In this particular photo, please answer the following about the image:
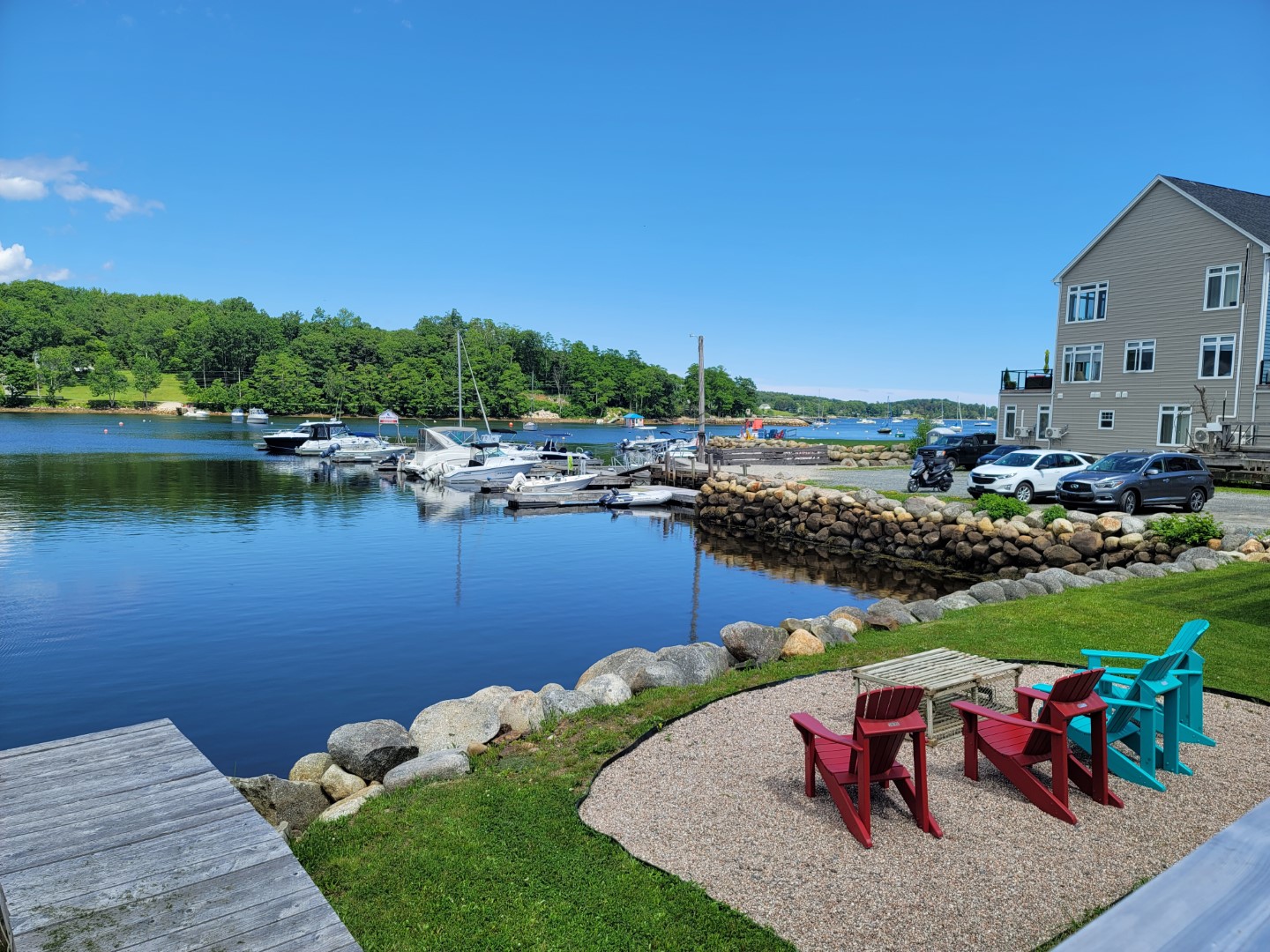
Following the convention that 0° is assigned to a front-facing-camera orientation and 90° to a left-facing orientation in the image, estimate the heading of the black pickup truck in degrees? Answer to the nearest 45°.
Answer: approximately 45°

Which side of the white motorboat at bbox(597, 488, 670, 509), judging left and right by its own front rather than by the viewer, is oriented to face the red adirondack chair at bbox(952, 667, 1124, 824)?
right

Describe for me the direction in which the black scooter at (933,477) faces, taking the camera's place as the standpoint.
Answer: facing the viewer and to the left of the viewer

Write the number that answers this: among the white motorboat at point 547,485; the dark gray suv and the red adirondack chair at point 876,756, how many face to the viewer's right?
1

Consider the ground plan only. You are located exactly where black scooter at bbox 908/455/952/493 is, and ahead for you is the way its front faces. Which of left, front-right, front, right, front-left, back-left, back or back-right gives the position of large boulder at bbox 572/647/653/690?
front-left

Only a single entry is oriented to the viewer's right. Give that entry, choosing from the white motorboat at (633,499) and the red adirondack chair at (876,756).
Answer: the white motorboat

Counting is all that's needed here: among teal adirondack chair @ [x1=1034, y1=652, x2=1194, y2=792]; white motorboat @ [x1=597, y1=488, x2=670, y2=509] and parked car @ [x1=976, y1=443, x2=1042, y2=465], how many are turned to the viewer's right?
1

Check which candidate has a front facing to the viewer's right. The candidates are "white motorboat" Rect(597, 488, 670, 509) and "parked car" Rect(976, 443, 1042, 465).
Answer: the white motorboat

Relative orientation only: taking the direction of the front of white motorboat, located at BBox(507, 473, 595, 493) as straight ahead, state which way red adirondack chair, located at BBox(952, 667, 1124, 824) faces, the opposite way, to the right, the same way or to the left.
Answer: to the left

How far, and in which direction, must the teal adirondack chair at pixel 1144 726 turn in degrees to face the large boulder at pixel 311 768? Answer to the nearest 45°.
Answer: approximately 45° to its left

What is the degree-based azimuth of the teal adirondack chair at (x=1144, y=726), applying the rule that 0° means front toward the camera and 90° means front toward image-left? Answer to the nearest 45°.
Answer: approximately 135°
